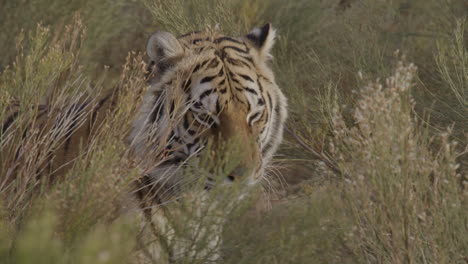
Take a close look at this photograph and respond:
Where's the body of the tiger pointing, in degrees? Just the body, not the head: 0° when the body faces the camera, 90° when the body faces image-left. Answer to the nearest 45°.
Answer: approximately 315°
